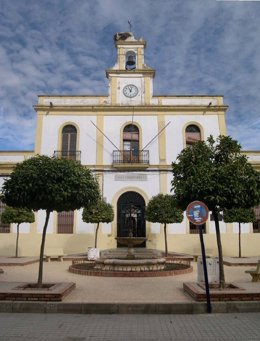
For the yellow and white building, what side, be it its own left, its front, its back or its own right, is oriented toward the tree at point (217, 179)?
front

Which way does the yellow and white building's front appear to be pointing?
toward the camera

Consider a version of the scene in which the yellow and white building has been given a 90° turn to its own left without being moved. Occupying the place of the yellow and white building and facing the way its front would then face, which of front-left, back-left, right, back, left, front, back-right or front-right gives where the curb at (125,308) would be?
right
